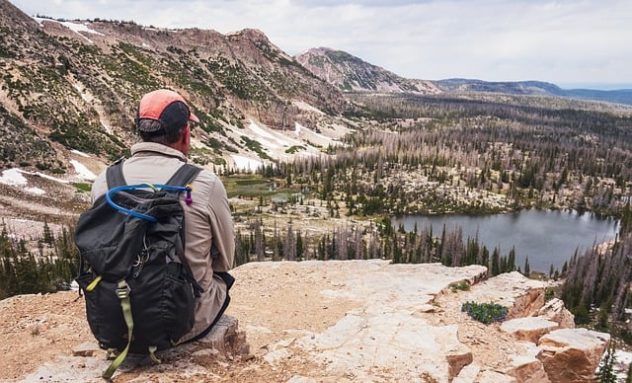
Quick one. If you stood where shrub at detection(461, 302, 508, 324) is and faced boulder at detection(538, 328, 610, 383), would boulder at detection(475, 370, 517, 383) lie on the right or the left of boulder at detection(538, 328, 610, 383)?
right

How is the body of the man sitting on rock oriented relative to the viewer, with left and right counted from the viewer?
facing away from the viewer and to the right of the viewer

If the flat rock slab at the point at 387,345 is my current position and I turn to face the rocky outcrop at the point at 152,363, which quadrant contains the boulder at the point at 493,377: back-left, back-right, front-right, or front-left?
back-left

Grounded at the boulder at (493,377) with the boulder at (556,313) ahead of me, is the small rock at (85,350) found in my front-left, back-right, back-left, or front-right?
back-left

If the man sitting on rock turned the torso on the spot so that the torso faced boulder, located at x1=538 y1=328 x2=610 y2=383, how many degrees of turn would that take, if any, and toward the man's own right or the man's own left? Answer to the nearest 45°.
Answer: approximately 45° to the man's own right

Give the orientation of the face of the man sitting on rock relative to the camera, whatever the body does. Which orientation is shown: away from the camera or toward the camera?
away from the camera

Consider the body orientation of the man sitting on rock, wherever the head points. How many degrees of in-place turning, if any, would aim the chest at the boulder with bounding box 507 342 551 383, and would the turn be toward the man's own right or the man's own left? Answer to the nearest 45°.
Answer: approximately 45° to the man's own right
